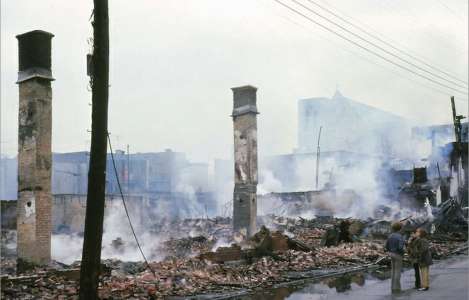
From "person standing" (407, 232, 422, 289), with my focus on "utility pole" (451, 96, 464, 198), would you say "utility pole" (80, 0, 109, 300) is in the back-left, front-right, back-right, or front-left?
back-left

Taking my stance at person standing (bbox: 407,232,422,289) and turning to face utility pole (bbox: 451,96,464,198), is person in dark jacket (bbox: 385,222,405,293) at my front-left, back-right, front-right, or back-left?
back-left

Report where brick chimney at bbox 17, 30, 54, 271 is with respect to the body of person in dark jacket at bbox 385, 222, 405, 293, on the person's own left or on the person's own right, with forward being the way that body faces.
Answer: on the person's own left

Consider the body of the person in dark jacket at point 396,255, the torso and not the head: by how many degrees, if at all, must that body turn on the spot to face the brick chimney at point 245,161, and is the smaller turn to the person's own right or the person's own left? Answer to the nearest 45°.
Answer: approximately 45° to the person's own left

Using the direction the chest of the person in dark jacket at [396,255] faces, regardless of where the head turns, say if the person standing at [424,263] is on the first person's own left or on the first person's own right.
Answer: on the first person's own right

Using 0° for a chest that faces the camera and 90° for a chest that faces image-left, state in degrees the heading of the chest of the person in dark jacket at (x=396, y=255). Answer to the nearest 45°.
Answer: approximately 180°

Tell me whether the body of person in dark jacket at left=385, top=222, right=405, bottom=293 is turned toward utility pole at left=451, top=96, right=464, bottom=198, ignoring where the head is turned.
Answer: yes

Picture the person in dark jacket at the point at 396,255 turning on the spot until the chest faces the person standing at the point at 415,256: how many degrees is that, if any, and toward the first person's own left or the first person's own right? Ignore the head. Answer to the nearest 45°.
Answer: approximately 45° to the first person's own right

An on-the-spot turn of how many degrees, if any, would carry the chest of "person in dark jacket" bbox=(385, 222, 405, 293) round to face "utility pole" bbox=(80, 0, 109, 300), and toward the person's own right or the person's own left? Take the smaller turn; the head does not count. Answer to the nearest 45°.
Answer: approximately 135° to the person's own left
